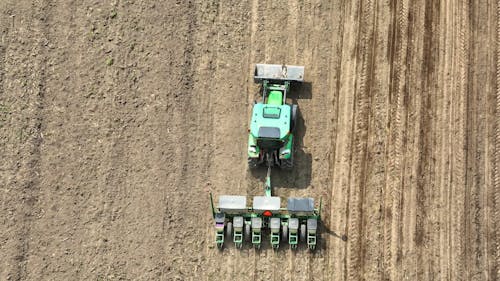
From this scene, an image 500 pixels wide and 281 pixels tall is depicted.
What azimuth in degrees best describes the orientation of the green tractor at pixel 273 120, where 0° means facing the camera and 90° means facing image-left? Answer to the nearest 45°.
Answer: approximately 180°
